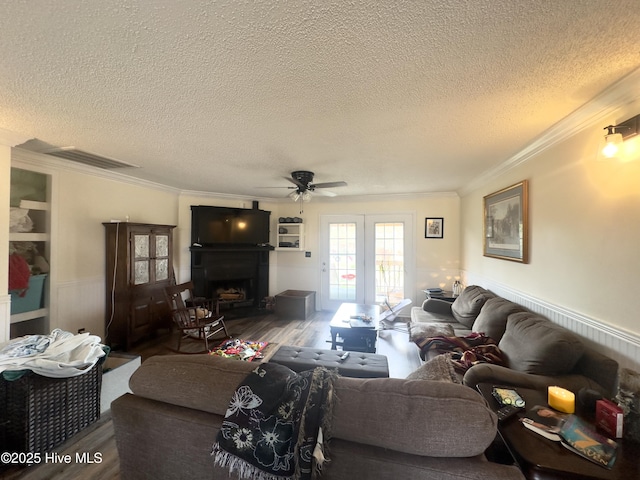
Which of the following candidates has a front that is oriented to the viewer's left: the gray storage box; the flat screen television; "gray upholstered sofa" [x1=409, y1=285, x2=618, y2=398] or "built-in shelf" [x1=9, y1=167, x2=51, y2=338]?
the gray upholstered sofa

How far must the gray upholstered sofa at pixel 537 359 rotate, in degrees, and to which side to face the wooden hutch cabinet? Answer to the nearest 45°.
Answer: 0° — it already faces it

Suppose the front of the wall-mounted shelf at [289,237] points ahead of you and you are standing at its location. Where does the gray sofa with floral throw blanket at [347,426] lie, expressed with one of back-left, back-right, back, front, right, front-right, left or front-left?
front

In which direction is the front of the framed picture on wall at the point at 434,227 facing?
toward the camera

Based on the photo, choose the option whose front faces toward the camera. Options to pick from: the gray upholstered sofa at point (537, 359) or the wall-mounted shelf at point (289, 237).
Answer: the wall-mounted shelf

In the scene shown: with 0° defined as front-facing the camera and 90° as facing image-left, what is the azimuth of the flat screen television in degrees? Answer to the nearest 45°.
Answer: approximately 315°

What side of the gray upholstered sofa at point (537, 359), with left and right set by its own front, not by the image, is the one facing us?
left

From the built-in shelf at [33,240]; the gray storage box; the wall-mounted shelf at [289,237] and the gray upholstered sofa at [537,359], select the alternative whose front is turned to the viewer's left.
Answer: the gray upholstered sofa

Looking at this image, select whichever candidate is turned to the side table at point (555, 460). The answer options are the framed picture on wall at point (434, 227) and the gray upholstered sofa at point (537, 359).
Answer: the framed picture on wall

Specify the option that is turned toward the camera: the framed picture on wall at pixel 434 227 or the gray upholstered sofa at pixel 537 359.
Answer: the framed picture on wall

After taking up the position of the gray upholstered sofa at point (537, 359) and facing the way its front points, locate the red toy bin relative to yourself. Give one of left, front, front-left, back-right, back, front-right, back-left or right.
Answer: front

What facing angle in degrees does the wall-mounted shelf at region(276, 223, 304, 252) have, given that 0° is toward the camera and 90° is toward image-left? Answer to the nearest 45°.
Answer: approximately 0°

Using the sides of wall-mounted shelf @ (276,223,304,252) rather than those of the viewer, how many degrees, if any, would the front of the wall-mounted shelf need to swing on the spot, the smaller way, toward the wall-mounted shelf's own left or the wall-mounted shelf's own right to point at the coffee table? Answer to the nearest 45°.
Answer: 0° — it already faces it
